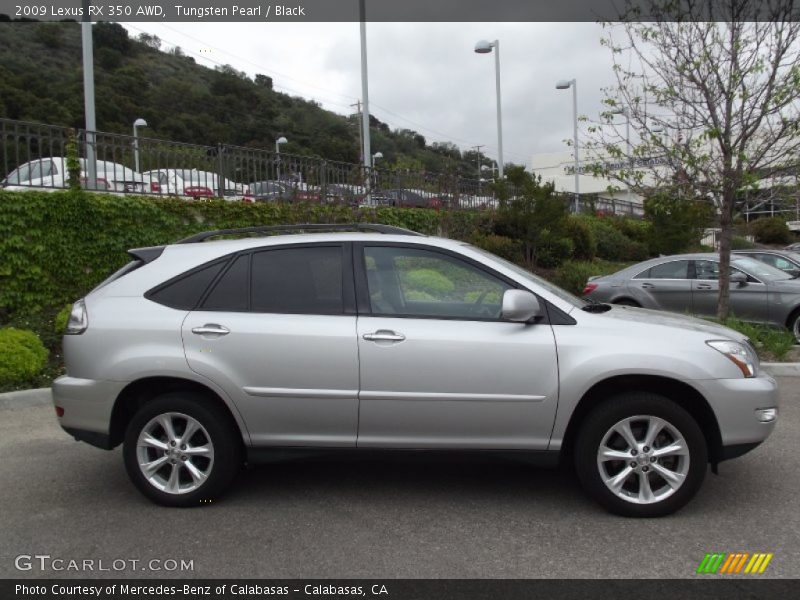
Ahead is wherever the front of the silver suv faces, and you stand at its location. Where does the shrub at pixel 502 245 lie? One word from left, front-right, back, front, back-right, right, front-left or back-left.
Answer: left

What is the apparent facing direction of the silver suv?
to the viewer's right

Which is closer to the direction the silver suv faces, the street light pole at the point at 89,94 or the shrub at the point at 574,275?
the shrub

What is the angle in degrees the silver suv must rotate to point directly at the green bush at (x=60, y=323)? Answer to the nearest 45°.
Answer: approximately 135° to its left

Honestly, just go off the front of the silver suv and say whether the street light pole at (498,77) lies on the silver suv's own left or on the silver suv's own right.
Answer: on the silver suv's own left

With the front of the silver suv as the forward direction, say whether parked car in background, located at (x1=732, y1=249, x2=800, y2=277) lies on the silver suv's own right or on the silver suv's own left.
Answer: on the silver suv's own left

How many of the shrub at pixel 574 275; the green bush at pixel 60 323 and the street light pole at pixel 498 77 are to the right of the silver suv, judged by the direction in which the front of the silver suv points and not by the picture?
0

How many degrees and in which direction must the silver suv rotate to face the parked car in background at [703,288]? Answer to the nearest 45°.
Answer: approximately 45° to its left

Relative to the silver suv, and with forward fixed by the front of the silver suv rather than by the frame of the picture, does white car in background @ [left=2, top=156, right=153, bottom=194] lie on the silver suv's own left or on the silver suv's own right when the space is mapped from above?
on the silver suv's own left

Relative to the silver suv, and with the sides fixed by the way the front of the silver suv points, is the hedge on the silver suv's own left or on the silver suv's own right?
on the silver suv's own left

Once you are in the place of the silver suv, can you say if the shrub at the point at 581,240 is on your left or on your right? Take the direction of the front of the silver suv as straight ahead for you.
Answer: on your left

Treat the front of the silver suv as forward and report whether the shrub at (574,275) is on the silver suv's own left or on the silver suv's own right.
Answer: on the silver suv's own left
